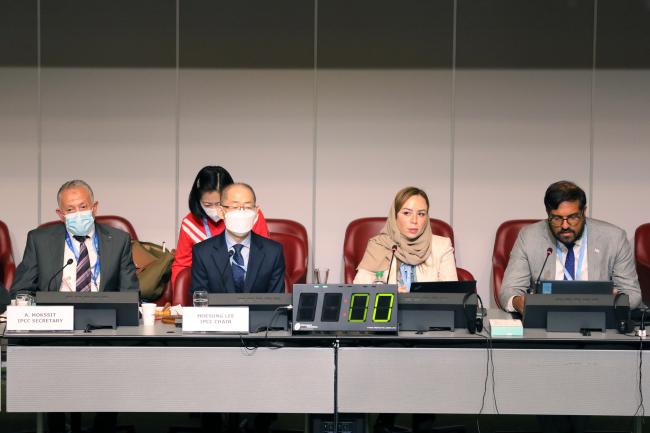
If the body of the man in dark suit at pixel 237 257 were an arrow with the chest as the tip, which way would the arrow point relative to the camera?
toward the camera

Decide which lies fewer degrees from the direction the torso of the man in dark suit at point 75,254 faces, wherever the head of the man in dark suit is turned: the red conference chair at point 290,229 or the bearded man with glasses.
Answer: the bearded man with glasses

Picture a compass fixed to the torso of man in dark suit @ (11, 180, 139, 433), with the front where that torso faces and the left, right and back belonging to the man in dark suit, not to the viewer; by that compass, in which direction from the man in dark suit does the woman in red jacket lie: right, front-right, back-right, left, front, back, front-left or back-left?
back-left

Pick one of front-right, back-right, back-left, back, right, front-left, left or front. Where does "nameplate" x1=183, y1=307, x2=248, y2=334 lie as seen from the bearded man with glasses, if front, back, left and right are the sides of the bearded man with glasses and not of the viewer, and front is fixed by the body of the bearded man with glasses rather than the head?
front-right

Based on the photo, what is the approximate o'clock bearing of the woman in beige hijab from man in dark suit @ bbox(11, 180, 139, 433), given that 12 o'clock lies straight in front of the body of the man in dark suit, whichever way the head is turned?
The woman in beige hijab is roughly at 9 o'clock from the man in dark suit.

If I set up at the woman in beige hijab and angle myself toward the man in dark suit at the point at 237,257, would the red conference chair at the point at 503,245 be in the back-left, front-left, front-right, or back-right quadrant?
back-right

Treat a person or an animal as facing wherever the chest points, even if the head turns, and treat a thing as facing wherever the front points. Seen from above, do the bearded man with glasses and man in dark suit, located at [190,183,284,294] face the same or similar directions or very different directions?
same or similar directions

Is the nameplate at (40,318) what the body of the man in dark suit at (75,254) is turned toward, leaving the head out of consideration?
yes

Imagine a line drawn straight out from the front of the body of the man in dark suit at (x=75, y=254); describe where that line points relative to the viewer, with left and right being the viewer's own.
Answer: facing the viewer

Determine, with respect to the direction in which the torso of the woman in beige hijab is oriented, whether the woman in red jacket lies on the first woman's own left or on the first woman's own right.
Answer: on the first woman's own right

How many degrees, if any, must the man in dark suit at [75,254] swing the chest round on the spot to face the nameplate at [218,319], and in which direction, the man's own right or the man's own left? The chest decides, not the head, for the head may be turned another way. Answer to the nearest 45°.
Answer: approximately 45° to the man's own left
